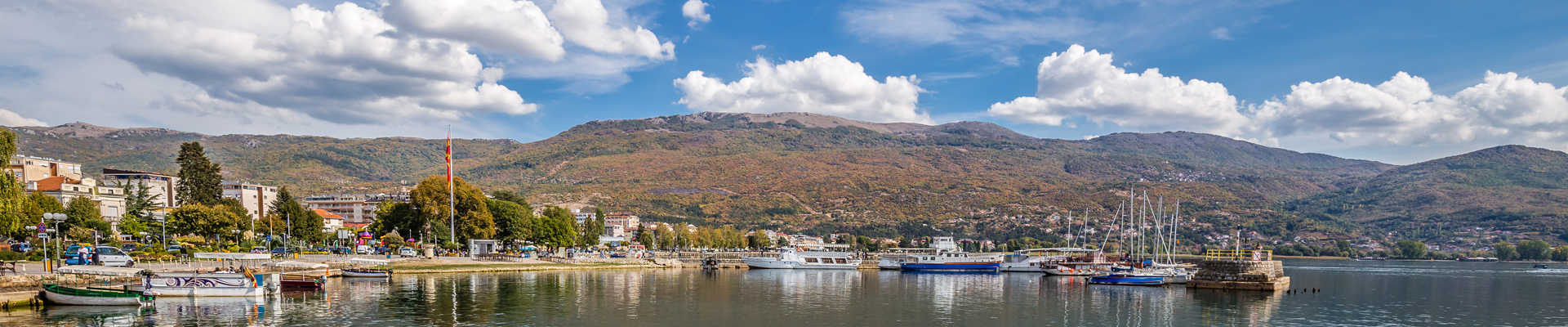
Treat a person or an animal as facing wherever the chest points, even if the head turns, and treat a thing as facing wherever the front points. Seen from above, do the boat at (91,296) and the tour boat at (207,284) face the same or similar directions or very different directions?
same or similar directions

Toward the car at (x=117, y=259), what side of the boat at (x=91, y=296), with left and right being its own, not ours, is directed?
right

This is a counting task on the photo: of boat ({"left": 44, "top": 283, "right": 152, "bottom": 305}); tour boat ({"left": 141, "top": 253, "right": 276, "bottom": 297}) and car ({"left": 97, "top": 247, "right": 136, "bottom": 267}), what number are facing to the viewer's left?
2

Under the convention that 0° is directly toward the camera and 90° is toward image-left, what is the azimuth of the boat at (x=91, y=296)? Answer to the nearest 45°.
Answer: approximately 90°

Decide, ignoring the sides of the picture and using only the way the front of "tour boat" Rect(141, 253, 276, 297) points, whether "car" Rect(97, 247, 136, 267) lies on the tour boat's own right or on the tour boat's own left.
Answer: on the tour boat's own right

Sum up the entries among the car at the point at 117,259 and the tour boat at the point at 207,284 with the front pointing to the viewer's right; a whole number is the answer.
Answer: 1

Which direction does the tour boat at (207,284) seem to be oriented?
to the viewer's left
